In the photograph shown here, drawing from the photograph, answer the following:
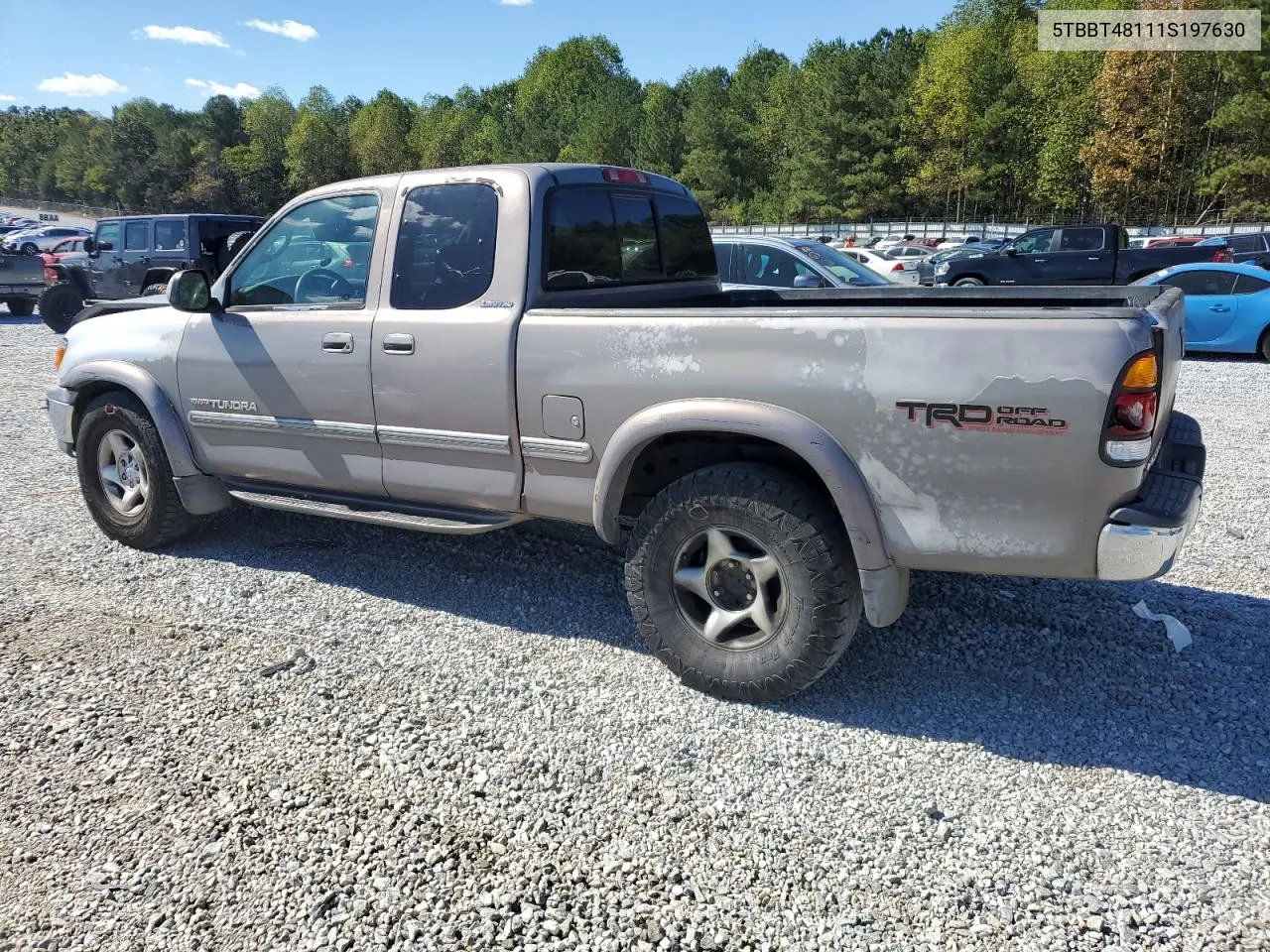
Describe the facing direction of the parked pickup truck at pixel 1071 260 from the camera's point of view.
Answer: facing to the left of the viewer

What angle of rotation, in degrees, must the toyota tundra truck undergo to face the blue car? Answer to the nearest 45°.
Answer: approximately 90° to its right

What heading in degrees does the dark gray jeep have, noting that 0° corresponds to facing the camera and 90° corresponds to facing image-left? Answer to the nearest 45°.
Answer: approximately 135°

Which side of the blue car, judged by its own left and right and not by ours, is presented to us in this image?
left

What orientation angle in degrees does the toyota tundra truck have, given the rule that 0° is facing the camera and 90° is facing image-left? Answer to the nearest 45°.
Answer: approximately 135°

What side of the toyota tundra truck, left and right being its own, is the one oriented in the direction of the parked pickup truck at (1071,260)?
right

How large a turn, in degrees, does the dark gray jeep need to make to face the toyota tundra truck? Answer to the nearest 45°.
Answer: approximately 135° to its left

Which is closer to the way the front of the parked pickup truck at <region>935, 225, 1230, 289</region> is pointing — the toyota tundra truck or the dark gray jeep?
the dark gray jeep

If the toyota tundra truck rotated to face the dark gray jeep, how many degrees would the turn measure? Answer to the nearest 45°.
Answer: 0° — it already faces it

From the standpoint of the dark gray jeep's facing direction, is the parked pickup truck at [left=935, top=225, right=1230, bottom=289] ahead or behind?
behind

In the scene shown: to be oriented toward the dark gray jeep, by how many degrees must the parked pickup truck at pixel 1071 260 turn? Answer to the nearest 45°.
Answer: approximately 45° to its left

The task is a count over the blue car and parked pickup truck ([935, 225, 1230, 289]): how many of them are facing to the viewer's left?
2

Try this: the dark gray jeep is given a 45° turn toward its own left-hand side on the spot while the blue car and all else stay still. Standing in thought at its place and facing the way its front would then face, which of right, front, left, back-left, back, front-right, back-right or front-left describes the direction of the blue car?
back-left
